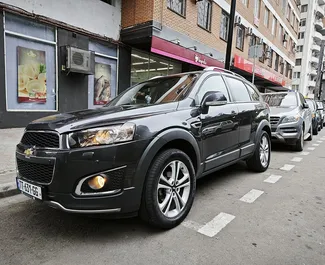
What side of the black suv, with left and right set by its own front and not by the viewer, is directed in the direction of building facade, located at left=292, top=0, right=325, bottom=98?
back

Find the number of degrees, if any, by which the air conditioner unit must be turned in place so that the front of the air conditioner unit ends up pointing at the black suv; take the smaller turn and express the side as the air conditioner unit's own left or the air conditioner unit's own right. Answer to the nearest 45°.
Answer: approximately 45° to the air conditioner unit's own right

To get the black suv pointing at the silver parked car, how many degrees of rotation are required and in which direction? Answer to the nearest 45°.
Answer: approximately 180°

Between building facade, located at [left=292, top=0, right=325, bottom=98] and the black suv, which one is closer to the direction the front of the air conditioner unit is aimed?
the black suv

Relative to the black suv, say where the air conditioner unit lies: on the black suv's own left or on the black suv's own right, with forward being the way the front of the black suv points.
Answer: on the black suv's own right

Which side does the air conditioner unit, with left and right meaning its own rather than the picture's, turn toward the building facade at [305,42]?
left

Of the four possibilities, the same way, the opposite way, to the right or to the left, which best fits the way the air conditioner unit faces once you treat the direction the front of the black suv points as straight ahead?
to the left

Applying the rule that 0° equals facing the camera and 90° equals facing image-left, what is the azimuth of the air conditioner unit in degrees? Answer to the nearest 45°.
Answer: approximately 315°
